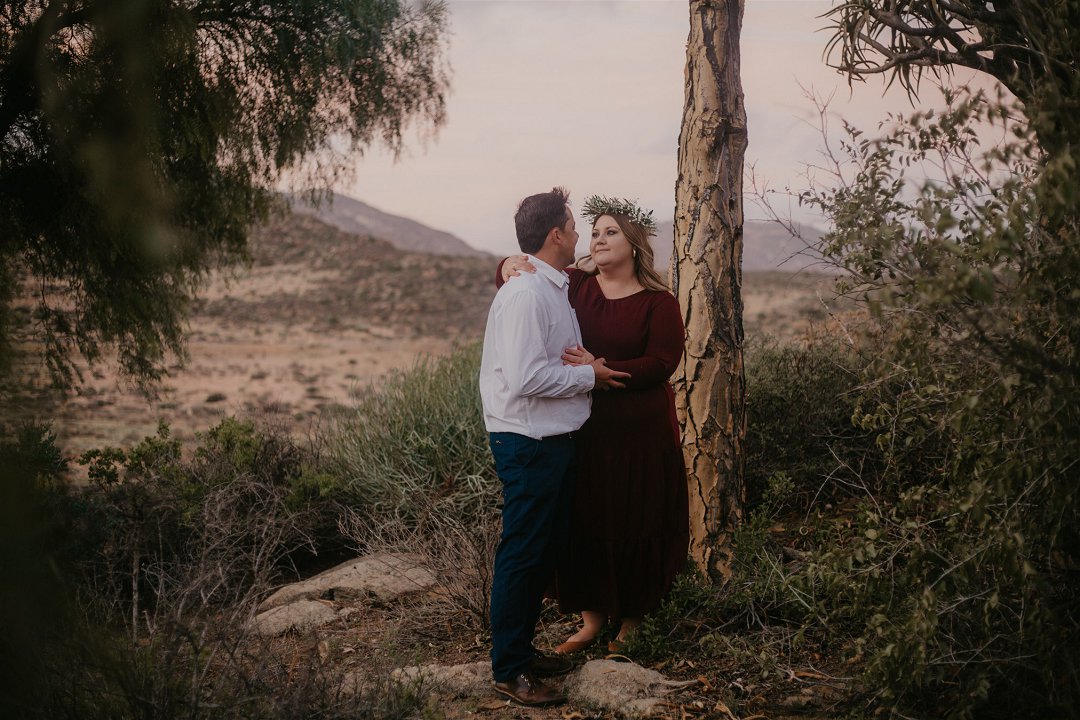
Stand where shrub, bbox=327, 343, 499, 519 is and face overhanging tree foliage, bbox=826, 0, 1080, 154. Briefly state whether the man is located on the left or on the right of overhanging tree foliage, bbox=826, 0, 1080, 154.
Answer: right

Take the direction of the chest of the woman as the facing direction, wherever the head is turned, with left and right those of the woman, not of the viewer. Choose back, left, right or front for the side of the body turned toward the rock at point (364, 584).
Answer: right

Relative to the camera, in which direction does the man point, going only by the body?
to the viewer's right

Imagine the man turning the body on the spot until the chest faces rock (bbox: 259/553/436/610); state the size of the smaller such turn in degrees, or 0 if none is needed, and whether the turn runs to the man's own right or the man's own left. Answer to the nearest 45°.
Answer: approximately 135° to the man's own left

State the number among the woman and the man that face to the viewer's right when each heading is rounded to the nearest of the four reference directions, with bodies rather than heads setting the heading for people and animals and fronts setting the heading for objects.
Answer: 1

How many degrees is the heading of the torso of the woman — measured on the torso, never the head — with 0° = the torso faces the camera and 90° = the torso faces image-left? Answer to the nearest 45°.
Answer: approximately 45°

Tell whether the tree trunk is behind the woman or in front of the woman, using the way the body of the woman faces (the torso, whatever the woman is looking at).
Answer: behind

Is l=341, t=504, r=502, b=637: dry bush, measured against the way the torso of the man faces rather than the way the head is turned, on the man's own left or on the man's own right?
on the man's own left

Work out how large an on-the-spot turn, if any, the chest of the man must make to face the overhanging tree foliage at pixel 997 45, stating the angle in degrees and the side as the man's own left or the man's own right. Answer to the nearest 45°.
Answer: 0° — they already face it

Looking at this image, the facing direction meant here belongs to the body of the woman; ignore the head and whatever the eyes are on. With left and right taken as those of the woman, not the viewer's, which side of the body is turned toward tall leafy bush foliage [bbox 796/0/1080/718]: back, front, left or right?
left

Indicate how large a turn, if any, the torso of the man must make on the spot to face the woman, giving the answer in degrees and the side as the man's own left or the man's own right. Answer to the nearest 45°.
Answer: approximately 45° to the man's own left
